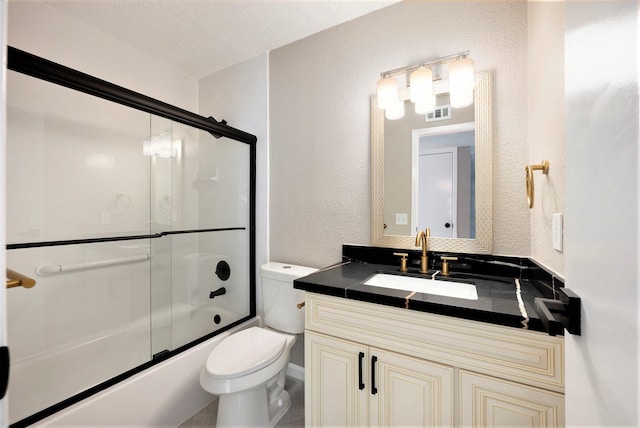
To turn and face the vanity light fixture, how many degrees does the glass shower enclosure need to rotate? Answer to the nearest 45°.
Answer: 0° — it already faces it

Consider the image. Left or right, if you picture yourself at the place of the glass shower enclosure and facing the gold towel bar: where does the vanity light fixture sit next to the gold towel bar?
left

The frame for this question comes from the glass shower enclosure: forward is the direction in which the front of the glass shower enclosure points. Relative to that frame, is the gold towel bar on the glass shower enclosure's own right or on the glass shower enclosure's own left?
on the glass shower enclosure's own right

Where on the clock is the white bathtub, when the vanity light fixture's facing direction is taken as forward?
The white bathtub is roughly at 1 o'clock from the vanity light fixture.

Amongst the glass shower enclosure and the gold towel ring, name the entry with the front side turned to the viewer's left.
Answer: the gold towel ring

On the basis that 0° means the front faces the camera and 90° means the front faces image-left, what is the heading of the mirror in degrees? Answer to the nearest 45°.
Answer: approximately 45°

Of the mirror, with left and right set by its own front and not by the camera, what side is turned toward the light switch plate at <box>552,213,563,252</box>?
left

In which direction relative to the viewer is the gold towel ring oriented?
to the viewer's left
